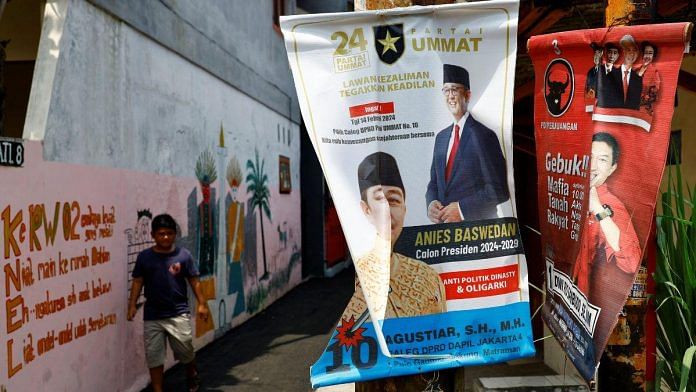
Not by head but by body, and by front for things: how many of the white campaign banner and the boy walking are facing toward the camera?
2

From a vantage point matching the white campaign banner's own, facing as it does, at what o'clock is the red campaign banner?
The red campaign banner is roughly at 9 o'clock from the white campaign banner.

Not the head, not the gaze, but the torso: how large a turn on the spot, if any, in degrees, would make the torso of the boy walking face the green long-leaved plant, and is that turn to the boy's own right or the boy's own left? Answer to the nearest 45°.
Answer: approximately 45° to the boy's own left

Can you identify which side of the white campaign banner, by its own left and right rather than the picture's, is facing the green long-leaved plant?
left

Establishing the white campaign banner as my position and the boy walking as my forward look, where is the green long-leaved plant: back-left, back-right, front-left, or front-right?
back-right

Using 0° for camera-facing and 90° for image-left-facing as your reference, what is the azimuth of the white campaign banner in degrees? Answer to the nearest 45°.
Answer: approximately 0°

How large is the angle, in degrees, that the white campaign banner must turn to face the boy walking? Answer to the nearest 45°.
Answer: approximately 135° to its right

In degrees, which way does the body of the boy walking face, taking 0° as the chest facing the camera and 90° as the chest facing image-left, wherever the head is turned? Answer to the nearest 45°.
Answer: approximately 0°

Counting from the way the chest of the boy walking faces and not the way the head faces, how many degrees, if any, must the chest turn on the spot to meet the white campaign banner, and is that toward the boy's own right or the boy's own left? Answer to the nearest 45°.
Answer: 0° — they already face it
